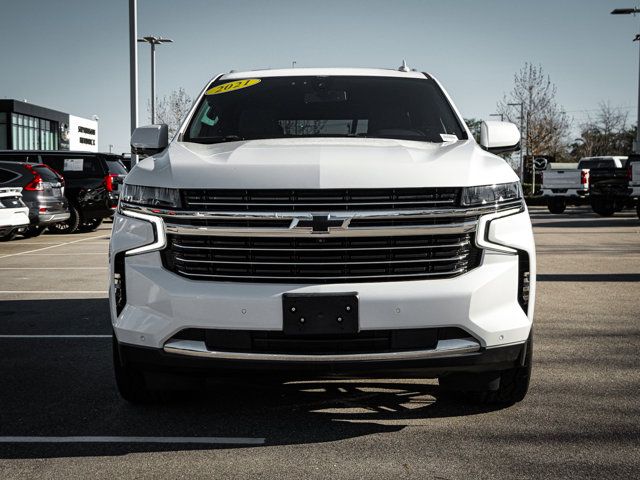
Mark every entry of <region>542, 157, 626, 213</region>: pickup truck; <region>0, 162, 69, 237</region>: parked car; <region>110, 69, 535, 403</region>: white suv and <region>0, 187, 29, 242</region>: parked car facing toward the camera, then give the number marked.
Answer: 1

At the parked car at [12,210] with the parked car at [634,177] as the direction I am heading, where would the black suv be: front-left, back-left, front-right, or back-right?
front-left

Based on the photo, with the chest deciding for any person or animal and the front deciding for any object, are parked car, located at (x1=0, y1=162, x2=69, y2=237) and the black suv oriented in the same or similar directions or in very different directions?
same or similar directions

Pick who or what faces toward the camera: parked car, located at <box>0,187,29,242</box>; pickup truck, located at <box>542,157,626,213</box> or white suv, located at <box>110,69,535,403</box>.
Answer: the white suv

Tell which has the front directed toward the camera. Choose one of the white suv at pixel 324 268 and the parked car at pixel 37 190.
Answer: the white suv

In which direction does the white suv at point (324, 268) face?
toward the camera

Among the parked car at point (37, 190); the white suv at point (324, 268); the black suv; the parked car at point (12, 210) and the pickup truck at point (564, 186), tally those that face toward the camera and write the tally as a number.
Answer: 1

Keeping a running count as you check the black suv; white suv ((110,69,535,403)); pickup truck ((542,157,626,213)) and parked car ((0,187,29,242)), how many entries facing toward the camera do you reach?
1

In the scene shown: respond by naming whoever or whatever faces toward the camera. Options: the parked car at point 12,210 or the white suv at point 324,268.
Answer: the white suv

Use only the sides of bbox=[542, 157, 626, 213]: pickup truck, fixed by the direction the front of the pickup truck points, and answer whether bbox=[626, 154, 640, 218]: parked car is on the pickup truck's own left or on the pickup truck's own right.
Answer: on the pickup truck's own right

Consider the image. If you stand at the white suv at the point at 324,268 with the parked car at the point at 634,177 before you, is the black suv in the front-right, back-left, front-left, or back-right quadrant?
front-left

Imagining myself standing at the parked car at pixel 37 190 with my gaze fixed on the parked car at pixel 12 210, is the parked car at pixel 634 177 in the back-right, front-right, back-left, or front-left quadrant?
back-left

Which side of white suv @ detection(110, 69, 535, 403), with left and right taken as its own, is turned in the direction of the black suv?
back

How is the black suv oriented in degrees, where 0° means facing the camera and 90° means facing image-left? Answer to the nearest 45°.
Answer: approximately 135°

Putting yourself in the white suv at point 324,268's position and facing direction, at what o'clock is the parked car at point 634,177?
The parked car is roughly at 7 o'clock from the white suv.

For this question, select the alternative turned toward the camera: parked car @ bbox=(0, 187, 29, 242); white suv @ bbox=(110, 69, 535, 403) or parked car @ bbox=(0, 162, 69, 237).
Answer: the white suv

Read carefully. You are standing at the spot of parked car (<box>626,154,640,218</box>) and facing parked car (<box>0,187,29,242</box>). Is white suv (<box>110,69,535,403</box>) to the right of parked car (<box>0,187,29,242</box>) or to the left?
left
